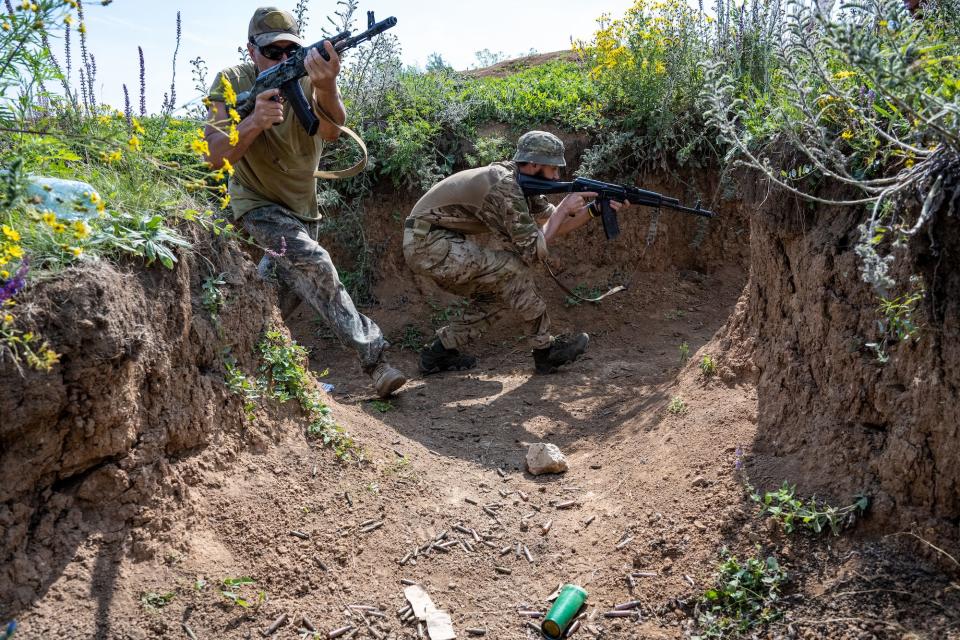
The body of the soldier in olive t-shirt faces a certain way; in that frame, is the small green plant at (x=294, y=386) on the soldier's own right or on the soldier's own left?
on the soldier's own right

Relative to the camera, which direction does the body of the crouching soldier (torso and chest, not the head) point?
to the viewer's right

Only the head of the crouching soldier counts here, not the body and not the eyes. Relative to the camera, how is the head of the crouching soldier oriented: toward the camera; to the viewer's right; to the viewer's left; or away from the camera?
to the viewer's right

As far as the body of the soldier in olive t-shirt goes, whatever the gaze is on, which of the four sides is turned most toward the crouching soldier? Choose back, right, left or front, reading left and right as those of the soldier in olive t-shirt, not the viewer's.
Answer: left

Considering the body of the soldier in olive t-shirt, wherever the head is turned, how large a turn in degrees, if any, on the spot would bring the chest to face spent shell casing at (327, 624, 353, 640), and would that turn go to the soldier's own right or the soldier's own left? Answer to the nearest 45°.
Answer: approximately 45° to the soldier's own right

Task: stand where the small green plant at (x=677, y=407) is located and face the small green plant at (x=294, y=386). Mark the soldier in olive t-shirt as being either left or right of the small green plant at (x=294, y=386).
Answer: right

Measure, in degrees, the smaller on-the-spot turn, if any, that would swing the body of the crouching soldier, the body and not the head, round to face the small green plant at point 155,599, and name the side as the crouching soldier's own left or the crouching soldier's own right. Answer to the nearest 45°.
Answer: approximately 90° to the crouching soldier's own right

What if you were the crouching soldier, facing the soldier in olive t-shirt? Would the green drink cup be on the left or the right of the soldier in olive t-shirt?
left

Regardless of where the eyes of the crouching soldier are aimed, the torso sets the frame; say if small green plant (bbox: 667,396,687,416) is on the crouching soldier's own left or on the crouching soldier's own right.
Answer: on the crouching soldier's own right

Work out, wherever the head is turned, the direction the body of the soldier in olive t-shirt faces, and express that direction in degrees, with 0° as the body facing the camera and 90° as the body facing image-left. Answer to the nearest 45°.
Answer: approximately 315°
